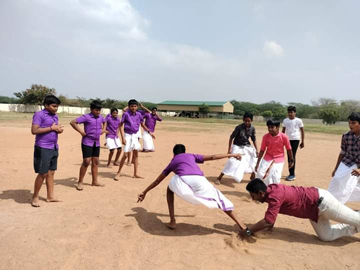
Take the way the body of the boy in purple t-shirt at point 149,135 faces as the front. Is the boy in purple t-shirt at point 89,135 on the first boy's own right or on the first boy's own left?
on the first boy's own right

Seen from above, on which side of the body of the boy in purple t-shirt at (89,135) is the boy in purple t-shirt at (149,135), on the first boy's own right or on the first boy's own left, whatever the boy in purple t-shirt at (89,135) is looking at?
on the first boy's own left

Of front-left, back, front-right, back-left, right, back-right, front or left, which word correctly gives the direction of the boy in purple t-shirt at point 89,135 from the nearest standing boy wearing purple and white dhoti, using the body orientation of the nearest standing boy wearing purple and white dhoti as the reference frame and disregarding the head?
right

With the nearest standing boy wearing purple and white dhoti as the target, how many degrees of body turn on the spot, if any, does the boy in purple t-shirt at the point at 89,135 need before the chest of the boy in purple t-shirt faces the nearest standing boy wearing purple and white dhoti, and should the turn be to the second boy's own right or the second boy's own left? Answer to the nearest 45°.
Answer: approximately 90° to the second boy's own left

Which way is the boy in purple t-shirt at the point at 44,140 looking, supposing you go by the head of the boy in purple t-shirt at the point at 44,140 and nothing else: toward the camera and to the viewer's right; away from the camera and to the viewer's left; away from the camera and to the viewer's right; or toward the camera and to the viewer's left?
toward the camera and to the viewer's right

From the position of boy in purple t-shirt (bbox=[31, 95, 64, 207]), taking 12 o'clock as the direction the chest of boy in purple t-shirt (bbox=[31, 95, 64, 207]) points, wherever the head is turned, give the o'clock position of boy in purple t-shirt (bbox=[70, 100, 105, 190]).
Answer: boy in purple t-shirt (bbox=[70, 100, 105, 190]) is roughly at 9 o'clock from boy in purple t-shirt (bbox=[31, 95, 64, 207]).

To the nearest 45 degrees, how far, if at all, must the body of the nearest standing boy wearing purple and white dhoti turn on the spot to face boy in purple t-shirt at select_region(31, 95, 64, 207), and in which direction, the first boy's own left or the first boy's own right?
approximately 90° to the first boy's own right

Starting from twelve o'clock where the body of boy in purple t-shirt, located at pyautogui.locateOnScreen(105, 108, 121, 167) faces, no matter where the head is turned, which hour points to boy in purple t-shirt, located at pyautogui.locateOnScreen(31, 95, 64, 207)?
boy in purple t-shirt, located at pyautogui.locateOnScreen(31, 95, 64, 207) is roughly at 2 o'clock from boy in purple t-shirt, located at pyautogui.locateOnScreen(105, 108, 121, 167).
